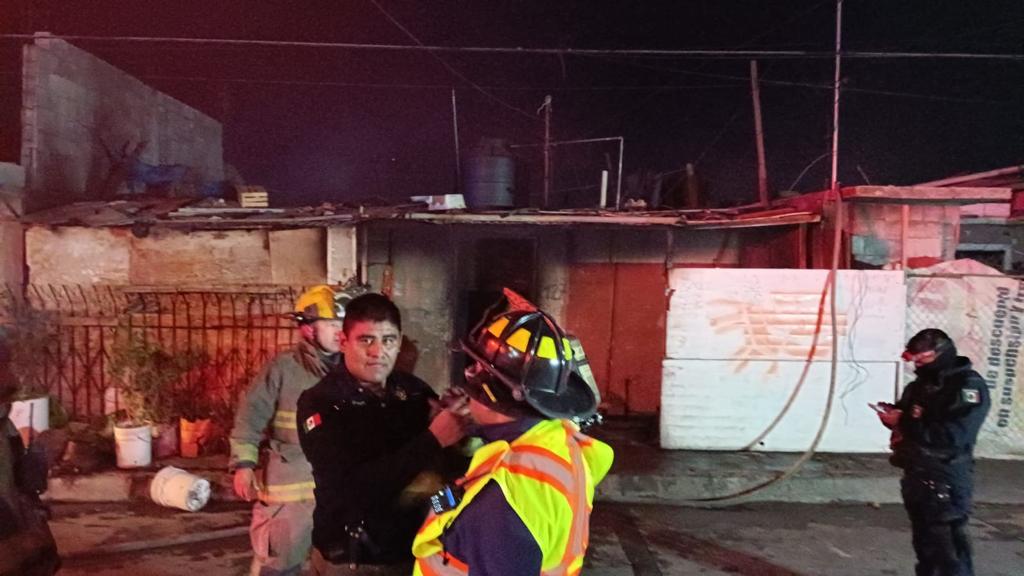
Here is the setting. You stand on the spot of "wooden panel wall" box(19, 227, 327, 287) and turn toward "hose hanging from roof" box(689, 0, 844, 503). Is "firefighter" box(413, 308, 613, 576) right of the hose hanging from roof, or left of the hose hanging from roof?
right

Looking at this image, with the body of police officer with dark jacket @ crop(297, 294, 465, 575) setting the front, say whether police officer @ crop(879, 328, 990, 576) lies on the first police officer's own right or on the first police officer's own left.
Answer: on the first police officer's own left

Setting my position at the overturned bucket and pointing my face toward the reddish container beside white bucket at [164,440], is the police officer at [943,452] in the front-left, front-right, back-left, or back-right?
back-right

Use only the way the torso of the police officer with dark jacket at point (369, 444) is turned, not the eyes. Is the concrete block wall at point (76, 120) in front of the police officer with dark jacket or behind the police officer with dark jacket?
behind

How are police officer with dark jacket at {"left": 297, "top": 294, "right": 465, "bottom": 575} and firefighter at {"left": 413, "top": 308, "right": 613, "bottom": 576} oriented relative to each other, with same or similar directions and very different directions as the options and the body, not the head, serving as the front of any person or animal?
very different directions

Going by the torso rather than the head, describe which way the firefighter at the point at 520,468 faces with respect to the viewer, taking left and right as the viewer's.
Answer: facing away from the viewer and to the left of the viewer

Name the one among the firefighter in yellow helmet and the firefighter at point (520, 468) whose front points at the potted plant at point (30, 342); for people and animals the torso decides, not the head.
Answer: the firefighter

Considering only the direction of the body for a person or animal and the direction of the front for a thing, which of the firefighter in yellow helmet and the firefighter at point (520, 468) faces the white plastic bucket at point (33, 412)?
the firefighter

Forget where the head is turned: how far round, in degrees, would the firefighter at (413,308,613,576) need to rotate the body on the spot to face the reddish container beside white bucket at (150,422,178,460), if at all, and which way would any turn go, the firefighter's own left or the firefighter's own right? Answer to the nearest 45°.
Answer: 0° — they already face it

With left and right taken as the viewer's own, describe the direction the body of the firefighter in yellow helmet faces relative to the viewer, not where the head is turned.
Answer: facing to the right of the viewer

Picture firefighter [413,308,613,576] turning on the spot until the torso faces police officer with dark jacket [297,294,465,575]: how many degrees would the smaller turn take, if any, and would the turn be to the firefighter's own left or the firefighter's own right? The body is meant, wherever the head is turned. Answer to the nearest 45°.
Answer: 0° — they already face them
